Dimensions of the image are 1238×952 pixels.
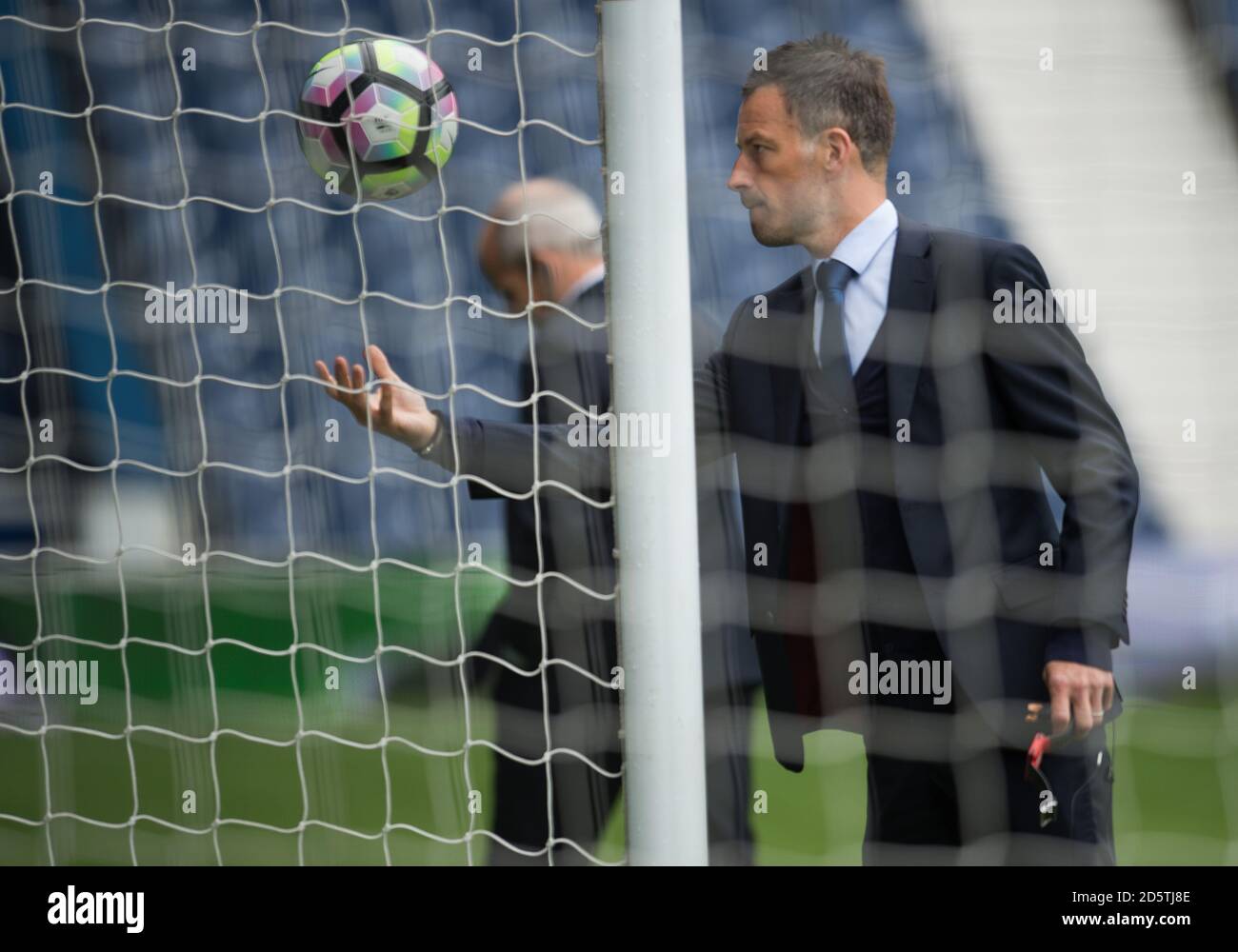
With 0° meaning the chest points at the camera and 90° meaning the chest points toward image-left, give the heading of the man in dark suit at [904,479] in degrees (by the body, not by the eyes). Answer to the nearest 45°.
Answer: approximately 45°

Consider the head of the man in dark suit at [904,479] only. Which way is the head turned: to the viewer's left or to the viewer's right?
to the viewer's left
